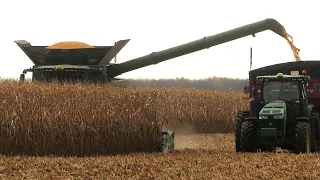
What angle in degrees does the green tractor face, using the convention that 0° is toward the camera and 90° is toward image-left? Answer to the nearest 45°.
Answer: approximately 0°

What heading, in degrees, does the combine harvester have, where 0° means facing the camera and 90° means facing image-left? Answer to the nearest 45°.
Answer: approximately 0°

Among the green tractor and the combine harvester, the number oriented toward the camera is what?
2

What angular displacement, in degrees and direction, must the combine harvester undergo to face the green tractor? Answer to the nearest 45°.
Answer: approximately 45° to its left
